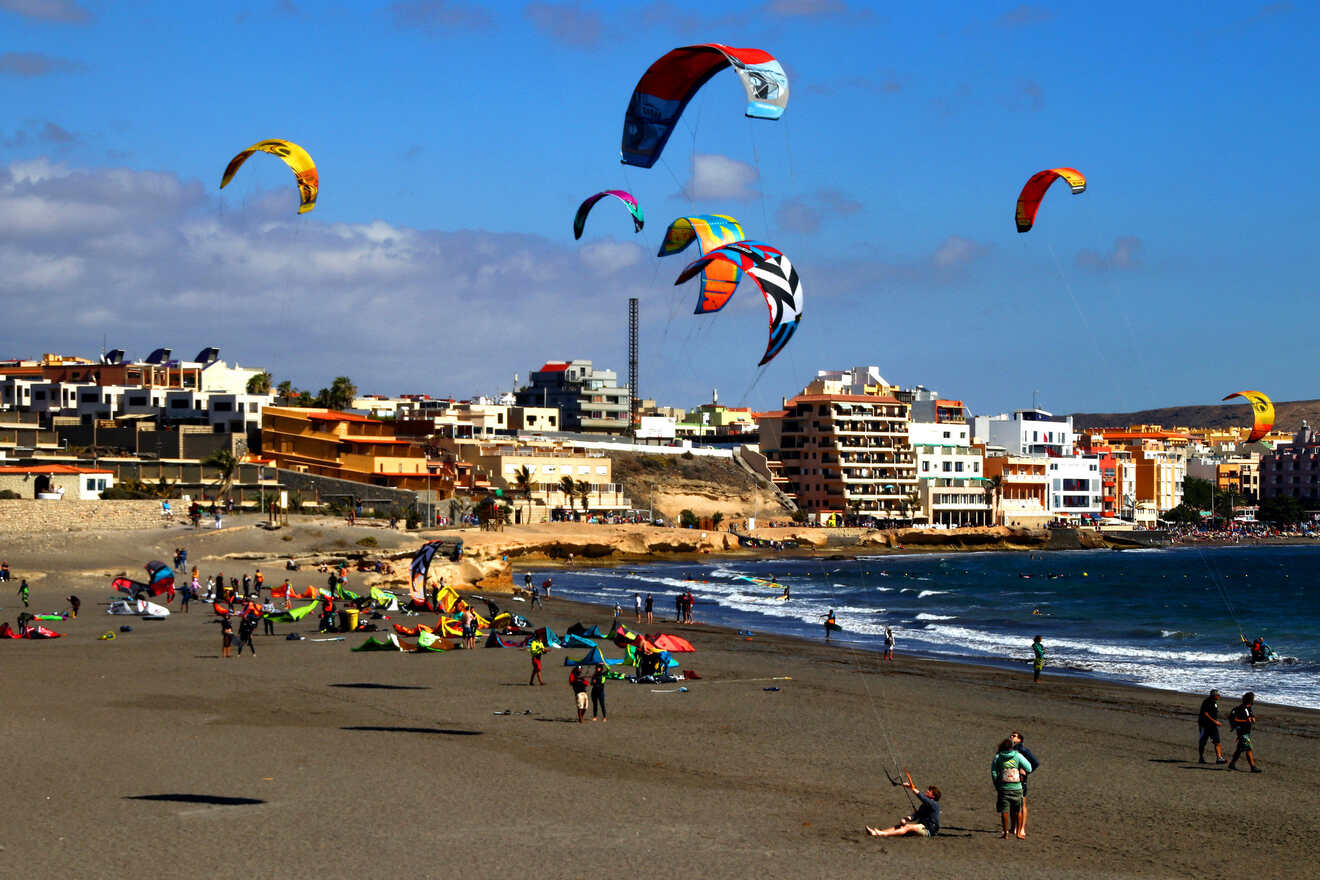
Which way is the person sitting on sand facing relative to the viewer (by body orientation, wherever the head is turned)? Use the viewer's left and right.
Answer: facing to the left of the viewer

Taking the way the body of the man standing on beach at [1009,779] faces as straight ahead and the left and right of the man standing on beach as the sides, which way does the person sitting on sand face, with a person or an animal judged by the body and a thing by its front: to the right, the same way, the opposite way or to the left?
to the left

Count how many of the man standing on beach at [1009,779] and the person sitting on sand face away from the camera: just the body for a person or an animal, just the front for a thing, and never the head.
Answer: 1

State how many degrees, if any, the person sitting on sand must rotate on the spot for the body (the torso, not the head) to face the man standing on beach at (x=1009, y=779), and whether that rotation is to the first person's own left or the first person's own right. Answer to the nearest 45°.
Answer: approximately 180°

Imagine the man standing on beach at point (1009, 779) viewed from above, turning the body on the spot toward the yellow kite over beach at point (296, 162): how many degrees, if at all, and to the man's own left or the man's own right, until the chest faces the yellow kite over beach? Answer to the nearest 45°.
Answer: approximately 45° to the man's own left

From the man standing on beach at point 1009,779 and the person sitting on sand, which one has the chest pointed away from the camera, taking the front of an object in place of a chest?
the man standing on beach

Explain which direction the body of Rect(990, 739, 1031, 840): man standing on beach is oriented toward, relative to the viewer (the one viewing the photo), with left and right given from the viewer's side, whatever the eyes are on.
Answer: facing away from the viewer

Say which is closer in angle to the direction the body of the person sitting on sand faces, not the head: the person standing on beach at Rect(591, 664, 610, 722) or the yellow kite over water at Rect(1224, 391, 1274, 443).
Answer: the person standing on beach

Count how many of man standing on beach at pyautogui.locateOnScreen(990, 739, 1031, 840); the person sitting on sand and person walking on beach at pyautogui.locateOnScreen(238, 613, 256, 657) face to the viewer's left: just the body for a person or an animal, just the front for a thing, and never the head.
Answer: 1

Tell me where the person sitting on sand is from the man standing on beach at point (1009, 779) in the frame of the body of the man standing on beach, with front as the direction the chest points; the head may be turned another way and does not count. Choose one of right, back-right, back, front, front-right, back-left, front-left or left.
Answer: left
